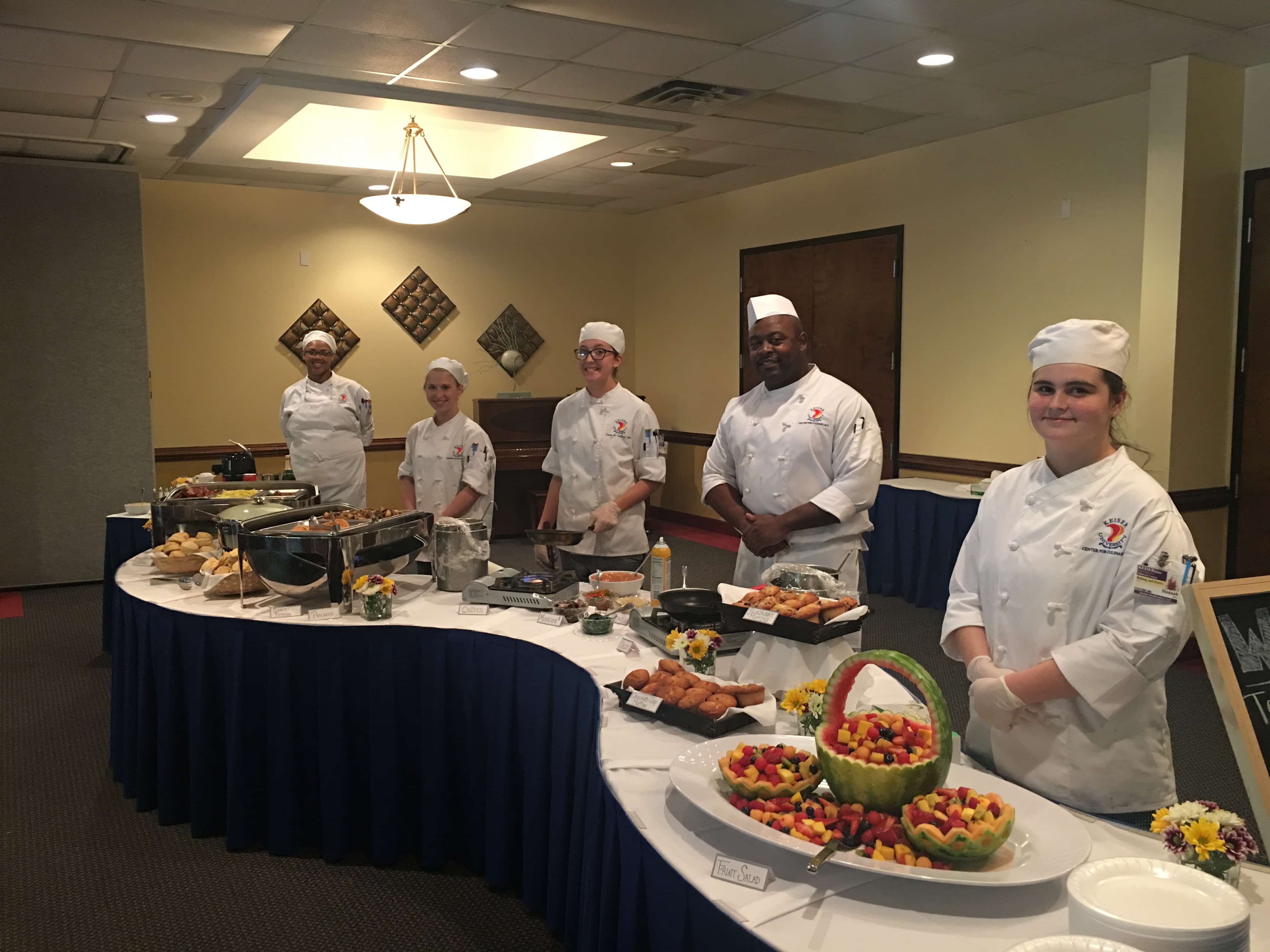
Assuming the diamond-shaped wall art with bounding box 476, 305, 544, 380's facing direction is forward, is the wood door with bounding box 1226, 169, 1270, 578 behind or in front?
in front

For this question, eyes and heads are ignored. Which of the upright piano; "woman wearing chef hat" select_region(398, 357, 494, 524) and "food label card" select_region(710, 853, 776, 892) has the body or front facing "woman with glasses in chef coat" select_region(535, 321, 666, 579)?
the upright piano

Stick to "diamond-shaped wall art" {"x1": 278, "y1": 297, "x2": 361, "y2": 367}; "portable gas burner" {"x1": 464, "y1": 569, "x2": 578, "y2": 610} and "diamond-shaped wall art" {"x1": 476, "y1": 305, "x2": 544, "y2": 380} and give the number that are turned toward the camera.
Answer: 2

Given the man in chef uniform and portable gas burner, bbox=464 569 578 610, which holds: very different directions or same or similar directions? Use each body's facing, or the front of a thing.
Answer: very different directions

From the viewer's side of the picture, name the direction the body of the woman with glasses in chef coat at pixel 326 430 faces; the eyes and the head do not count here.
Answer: toward the camera

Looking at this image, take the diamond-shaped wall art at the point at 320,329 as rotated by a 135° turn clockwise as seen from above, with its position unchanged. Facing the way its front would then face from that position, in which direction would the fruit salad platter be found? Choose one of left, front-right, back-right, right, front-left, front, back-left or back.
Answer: back-left

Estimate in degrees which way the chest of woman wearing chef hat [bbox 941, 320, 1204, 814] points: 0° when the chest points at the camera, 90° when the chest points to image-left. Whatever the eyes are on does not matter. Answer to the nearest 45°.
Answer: approximately 45°

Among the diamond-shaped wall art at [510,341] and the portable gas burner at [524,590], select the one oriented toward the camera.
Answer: the diamond-shaped wall art

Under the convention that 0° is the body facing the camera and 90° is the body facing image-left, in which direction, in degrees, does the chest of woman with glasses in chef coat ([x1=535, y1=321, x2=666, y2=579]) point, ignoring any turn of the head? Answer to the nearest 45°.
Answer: approximately 45°

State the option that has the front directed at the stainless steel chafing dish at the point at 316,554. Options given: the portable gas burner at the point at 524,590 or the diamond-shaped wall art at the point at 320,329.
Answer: the diamond-shaped wall art

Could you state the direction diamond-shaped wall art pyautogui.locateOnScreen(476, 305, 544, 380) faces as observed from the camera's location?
facing the viewer

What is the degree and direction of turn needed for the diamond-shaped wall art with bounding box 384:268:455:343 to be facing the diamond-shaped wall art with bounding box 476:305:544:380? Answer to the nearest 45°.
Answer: approximately 90° to its left
